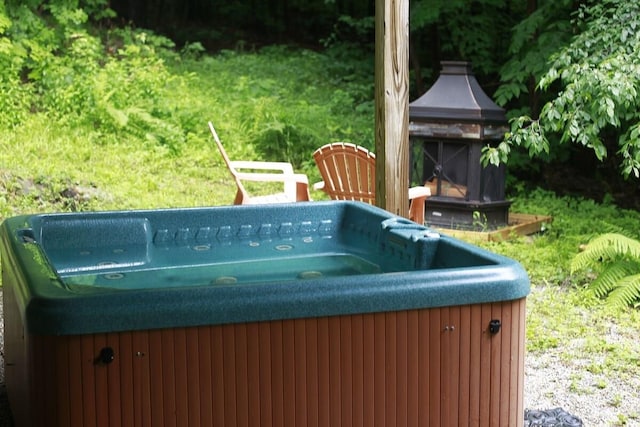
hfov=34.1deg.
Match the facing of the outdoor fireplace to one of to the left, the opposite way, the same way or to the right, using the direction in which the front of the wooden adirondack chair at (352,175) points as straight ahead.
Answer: the opposite way

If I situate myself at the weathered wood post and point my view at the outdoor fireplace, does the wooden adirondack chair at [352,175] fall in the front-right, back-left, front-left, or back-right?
front-left

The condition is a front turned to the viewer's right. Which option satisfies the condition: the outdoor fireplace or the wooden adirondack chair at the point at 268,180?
the wooden adirondack chair

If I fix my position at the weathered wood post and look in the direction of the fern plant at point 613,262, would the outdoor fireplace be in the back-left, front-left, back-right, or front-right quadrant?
front-left

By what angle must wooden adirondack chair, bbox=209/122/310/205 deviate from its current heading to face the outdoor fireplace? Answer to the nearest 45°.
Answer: approximately 45° to its left

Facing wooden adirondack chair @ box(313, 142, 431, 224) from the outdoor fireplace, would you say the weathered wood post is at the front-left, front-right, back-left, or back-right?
front-left

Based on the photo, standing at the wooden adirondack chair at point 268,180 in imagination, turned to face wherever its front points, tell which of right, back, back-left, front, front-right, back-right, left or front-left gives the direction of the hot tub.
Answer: right

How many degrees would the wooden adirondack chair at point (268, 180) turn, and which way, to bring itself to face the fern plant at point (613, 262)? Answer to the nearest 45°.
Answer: approximately 45° to its right

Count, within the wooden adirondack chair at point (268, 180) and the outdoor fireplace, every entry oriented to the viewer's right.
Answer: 1

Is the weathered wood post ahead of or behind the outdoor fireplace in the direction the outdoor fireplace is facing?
ahead

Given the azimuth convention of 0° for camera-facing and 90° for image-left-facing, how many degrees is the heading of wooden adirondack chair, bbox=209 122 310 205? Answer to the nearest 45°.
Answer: approximately 270°

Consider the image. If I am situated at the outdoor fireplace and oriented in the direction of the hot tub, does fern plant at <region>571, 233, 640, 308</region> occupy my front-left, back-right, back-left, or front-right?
front-left

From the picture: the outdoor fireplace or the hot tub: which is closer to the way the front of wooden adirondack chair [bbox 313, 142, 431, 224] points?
the outdoor fireplace

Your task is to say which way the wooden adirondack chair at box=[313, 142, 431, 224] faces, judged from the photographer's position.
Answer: facing away from the viewer and to the right of the viewer

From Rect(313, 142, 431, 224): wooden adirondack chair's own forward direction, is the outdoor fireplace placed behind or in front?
in front

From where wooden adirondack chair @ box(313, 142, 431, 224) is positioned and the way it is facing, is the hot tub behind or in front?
behind

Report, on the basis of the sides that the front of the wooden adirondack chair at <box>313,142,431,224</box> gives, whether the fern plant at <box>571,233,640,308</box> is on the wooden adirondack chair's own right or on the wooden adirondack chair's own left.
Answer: on the wooden adirondack chair's own right
